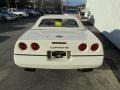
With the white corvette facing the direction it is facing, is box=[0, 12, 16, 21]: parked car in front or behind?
in front

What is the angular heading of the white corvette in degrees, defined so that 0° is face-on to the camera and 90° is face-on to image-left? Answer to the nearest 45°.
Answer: approximately 180°
